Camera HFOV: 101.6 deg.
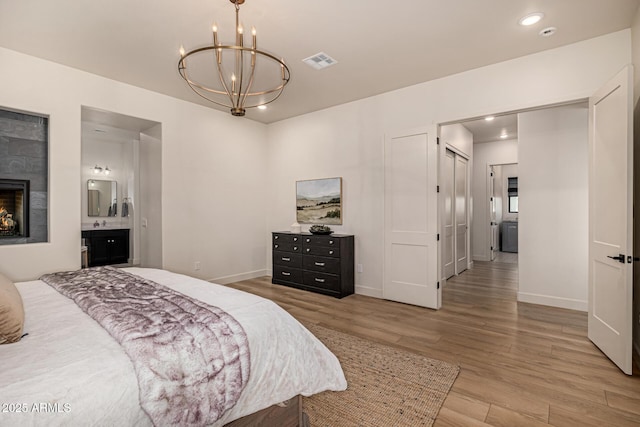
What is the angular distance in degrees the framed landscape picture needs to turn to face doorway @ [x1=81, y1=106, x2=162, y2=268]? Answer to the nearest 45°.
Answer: approximately 45° to its right

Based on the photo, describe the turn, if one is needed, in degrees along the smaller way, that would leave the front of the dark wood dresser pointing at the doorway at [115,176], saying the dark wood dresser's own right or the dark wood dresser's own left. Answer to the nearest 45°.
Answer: approximately 90° to the dark wood dresser's own right

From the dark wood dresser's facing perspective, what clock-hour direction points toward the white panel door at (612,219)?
The white panel door is roughly at 9 o'clock from the dark wood dresser.

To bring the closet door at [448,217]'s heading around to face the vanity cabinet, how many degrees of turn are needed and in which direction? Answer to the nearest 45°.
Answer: approximately 135° to its right

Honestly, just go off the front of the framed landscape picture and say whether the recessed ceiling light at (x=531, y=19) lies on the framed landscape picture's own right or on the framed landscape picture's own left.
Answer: on the framed landscape picture's own left

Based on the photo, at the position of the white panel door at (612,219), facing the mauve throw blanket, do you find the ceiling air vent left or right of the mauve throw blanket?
right

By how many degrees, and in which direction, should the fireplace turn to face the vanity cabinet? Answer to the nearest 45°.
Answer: approximately 135° to its left

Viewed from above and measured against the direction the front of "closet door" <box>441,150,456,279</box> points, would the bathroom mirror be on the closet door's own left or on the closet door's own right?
on the closet door's own right

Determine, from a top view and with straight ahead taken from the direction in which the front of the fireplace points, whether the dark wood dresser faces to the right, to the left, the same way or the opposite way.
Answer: to the right

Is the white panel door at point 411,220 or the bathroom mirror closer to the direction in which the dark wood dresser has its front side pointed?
the bathroom mirror
